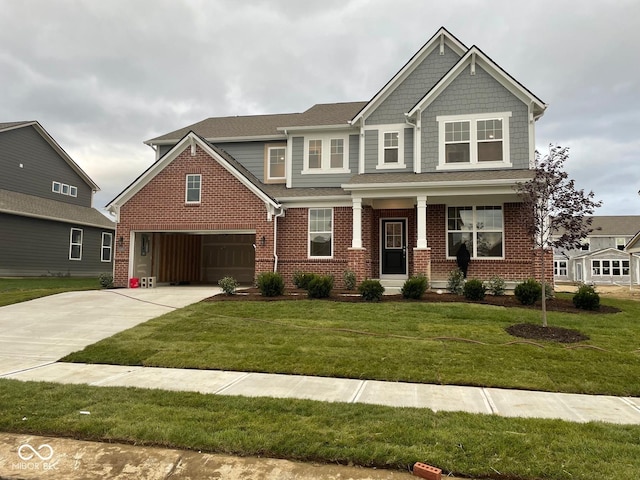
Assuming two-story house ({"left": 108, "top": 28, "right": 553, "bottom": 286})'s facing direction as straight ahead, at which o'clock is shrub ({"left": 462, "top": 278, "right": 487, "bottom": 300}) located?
The shrub is roughly at 11 o'clock from the two-story house.

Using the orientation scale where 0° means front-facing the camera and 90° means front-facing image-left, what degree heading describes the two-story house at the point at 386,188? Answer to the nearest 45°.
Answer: approximately 0°

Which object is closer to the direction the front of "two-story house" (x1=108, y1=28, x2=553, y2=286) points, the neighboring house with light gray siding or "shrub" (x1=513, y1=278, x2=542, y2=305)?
the shrub

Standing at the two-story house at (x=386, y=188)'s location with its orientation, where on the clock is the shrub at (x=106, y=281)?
The shrub is roughly at 3 o'clock from the two-story house.
